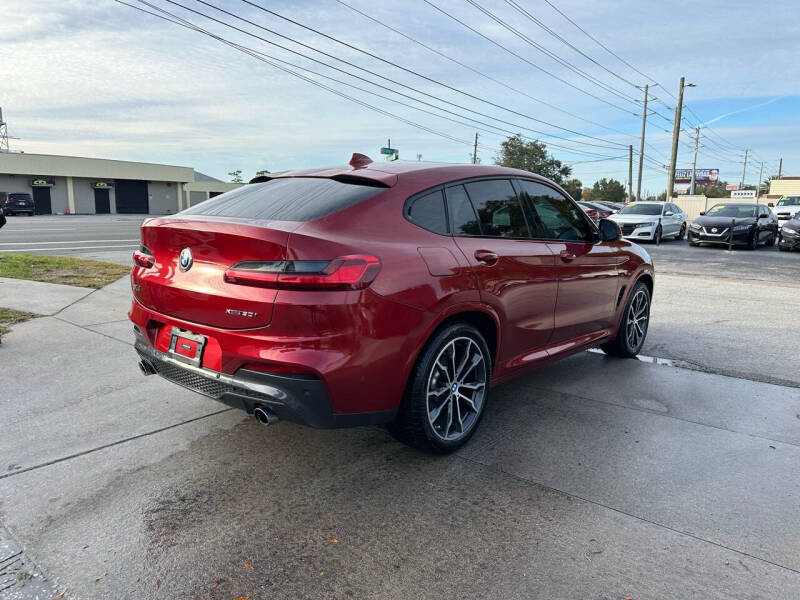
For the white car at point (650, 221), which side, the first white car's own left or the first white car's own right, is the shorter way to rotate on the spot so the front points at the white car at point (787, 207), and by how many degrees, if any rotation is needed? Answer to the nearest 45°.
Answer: approximately 180°

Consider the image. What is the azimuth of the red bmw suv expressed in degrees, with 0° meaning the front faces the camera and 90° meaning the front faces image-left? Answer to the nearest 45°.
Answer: approximately 225°

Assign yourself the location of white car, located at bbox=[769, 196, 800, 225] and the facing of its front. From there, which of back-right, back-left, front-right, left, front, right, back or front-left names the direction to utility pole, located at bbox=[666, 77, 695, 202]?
right

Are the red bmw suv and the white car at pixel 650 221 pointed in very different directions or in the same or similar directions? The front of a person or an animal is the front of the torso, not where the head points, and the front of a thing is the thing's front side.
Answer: very different directions

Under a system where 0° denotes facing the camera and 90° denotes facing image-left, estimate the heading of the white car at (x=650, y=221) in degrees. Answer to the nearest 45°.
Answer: approximately 45°

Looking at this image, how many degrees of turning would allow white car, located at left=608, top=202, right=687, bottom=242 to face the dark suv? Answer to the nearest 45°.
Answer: approximately 45° to its right

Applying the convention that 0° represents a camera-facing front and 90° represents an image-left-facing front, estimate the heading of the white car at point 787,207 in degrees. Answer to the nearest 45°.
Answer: approximately 45°

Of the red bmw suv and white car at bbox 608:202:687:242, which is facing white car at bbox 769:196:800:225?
the red bmw suv

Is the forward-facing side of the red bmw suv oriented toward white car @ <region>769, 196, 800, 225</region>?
yes

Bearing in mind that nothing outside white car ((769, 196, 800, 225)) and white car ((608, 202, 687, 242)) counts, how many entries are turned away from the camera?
0

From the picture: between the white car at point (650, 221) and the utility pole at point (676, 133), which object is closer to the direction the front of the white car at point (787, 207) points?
the white car

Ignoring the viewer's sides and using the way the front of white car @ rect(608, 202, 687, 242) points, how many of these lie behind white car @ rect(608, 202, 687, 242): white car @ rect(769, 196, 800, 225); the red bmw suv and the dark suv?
1

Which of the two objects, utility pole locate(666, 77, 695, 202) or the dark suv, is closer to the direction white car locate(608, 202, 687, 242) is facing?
the dark suv
